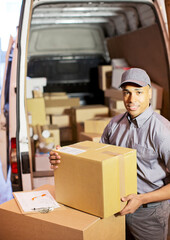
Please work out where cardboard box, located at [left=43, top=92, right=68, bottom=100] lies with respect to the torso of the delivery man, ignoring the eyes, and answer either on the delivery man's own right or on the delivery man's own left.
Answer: on the delivery man's own right

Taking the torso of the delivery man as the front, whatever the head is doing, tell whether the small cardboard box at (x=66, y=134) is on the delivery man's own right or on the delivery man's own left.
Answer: on the delivery man's own right

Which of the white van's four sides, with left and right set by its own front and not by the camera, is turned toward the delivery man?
back

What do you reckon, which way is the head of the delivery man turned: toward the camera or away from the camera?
toward the camera

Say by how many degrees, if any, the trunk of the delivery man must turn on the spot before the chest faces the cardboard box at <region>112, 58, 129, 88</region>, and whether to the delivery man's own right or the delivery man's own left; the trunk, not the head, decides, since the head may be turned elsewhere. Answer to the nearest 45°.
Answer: approximately 135° to the delivery man's own right

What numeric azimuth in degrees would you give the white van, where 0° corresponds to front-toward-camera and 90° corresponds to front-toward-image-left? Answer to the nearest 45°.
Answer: approximately 180°

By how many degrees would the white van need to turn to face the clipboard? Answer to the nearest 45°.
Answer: approximately 180°

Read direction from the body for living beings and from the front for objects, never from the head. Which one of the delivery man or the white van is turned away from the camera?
the white van

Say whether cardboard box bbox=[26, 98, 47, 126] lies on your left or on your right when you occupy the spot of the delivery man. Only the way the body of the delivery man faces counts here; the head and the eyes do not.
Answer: on your right

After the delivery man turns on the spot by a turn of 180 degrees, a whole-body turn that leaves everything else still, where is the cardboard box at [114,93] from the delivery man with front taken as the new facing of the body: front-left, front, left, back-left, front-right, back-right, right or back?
front-left

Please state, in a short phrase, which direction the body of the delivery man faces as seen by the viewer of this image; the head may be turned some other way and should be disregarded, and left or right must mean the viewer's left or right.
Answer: facing the viewer and to the left of the viewer

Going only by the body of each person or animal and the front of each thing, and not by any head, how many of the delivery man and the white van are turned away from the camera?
1

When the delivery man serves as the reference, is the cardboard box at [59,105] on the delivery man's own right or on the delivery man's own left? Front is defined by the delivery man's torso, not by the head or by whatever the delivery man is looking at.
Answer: on the delivery man's own right

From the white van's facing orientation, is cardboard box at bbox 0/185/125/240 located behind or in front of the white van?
behind

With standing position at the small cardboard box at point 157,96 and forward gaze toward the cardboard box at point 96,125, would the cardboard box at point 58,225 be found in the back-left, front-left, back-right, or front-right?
front-left
